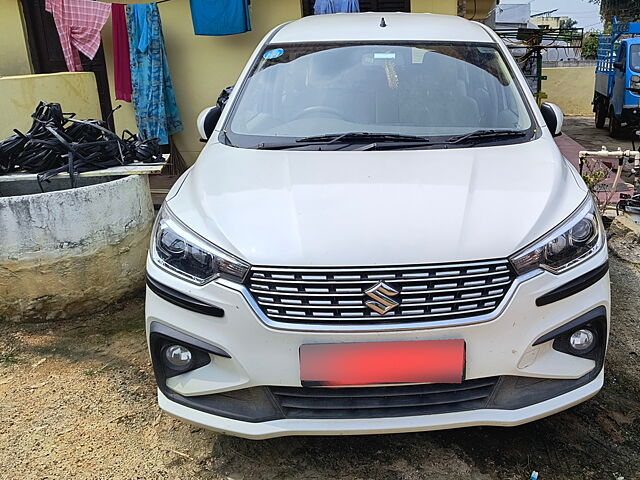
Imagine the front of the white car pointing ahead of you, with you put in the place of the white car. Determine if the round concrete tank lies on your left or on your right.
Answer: on your right

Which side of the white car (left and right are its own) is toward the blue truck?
back

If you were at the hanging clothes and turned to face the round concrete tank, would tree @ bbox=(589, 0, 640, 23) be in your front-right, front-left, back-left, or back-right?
back-left

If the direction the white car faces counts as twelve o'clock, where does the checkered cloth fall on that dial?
The checkered cloth is roughly at 5 o'clock from the white car.

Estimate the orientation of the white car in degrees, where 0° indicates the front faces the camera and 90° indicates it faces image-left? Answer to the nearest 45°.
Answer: approximately 0°

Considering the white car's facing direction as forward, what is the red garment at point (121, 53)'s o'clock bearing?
The red garment is roughly at 5 o'clock from the white car.

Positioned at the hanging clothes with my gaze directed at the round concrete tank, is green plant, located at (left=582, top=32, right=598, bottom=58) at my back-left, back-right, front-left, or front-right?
back-left

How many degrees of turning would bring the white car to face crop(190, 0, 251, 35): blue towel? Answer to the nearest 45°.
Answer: approximately 180°

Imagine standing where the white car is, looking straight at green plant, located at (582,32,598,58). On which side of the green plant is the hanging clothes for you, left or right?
left

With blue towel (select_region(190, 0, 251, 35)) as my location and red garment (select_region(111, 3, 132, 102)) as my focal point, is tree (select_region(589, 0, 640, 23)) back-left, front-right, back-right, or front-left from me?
back-right
